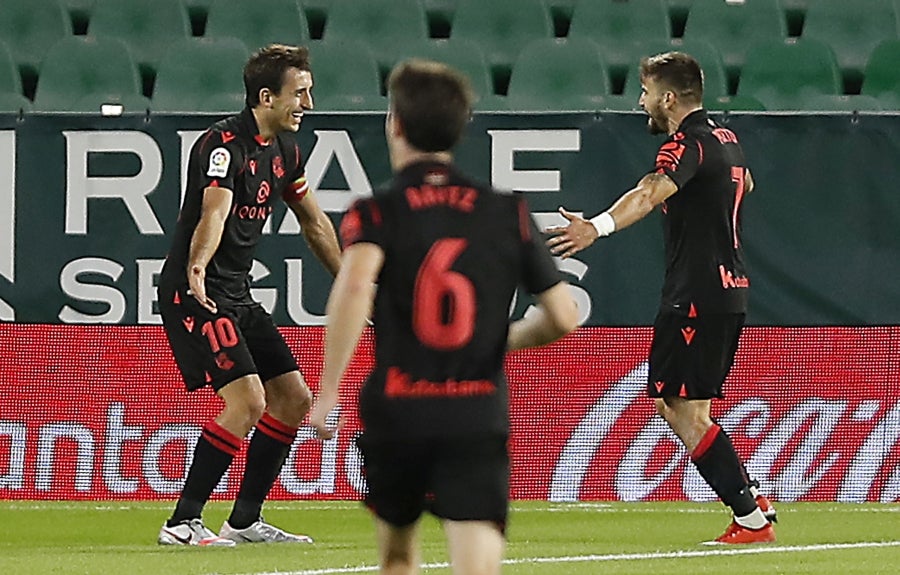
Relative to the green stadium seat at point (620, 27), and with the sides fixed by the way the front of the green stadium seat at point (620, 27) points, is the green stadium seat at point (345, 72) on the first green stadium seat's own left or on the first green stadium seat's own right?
on the first green stadium seat's own right

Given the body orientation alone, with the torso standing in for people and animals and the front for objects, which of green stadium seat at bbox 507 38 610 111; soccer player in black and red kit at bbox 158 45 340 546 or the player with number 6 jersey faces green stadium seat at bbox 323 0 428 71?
the player with number 6 jersey

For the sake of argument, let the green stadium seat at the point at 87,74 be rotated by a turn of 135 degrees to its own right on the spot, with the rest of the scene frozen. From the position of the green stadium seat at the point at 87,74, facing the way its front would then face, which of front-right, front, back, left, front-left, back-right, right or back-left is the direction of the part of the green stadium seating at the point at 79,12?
front-right

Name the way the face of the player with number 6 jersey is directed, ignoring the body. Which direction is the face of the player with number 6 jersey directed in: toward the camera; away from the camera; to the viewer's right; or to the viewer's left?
away from the camera

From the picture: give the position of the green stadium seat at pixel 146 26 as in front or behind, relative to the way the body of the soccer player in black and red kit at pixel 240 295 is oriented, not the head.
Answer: behind

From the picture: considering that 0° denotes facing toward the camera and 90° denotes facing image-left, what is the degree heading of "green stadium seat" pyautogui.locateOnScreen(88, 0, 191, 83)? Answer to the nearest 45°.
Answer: approximately 0°

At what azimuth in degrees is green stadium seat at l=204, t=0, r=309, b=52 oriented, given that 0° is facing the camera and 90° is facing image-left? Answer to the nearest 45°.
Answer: approximately 0°

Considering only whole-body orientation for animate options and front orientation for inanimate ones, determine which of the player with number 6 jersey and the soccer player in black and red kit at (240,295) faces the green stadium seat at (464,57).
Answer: the player with number 6 jersey
